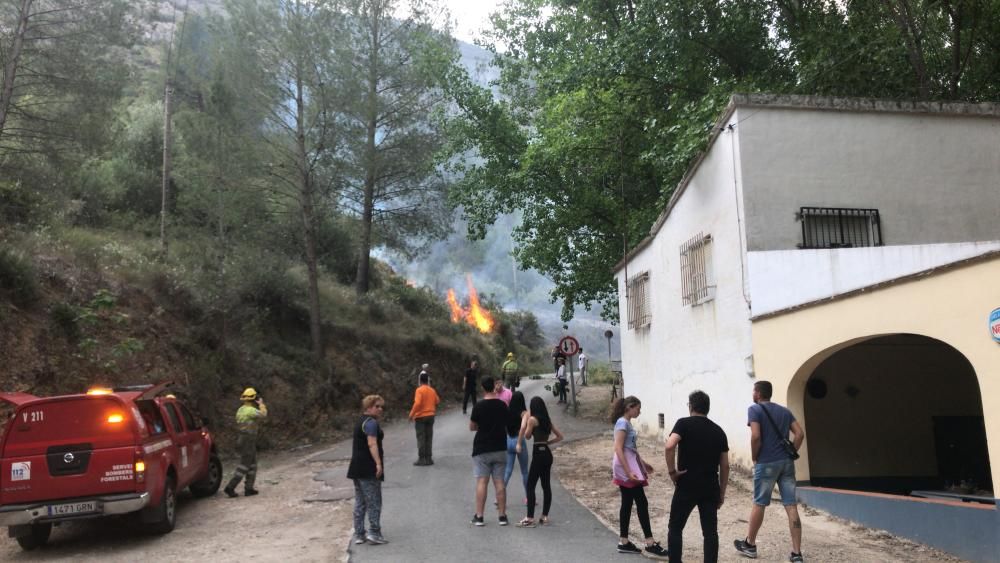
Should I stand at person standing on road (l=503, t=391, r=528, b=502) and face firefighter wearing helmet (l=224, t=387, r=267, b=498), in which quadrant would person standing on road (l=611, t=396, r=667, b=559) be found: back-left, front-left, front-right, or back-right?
back-left

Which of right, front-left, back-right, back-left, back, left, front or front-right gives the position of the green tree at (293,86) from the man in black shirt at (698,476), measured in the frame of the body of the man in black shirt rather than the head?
front-left

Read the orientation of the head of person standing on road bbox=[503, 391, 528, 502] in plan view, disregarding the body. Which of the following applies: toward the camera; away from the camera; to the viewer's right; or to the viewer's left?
away from the camera

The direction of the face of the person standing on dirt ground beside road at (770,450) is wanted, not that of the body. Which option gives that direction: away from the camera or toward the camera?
away from the camera

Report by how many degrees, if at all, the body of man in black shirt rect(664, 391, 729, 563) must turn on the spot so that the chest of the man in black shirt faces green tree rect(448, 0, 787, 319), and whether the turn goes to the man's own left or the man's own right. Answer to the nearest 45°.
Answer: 0° — they already face it

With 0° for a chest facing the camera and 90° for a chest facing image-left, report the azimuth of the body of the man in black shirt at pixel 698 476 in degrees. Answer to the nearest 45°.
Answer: approximately 180°
